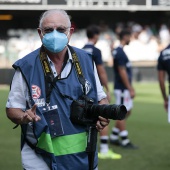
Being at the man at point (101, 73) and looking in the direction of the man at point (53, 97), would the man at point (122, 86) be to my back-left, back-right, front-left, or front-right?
back-left

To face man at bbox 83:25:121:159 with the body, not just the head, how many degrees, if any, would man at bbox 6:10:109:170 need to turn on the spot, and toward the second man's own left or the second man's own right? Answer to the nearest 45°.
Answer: approximately 180°

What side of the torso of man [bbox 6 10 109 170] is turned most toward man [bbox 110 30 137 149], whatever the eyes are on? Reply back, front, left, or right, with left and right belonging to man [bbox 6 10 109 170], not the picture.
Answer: back
